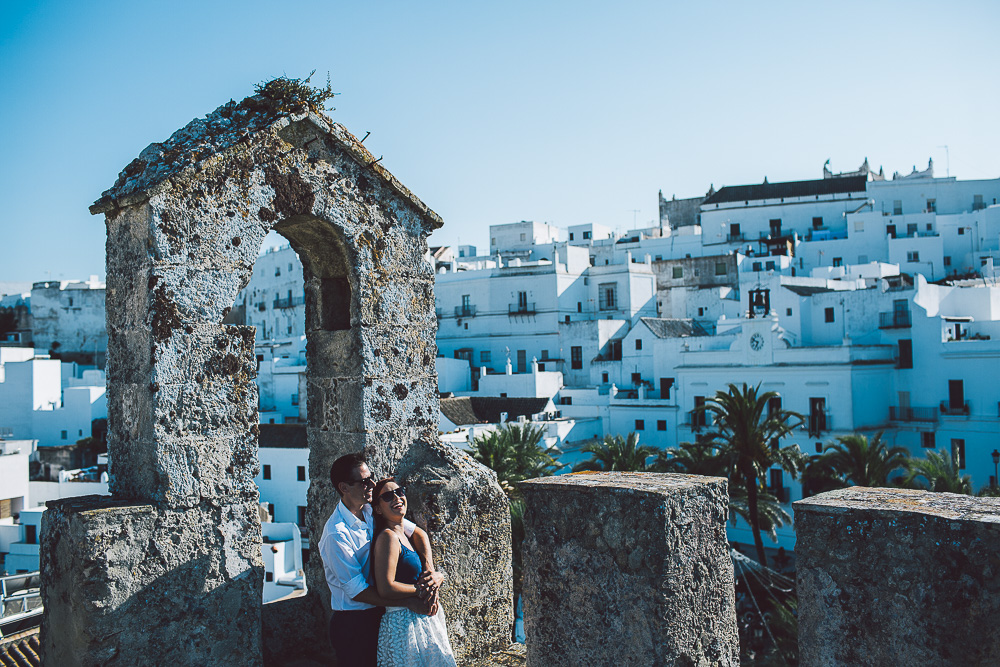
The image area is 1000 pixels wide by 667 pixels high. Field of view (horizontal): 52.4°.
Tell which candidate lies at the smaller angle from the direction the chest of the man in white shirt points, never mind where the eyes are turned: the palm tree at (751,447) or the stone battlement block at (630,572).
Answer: the stone battlement block

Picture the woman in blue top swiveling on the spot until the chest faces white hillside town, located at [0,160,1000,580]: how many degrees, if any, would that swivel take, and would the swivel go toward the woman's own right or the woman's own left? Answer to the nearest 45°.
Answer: approximately 135° to the woman's own left

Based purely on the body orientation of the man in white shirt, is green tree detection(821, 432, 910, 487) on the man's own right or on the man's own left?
on the man's own left

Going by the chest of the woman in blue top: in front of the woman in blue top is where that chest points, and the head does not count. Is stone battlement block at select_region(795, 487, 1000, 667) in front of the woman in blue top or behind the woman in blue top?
in front

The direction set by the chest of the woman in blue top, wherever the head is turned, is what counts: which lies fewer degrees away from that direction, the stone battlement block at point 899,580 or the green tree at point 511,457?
the stone battlement block

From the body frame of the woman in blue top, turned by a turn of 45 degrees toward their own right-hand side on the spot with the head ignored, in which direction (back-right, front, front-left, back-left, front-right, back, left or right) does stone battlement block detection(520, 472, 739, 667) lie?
left

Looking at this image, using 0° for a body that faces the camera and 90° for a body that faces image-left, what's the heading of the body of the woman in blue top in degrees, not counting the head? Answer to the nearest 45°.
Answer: approximately 315°
